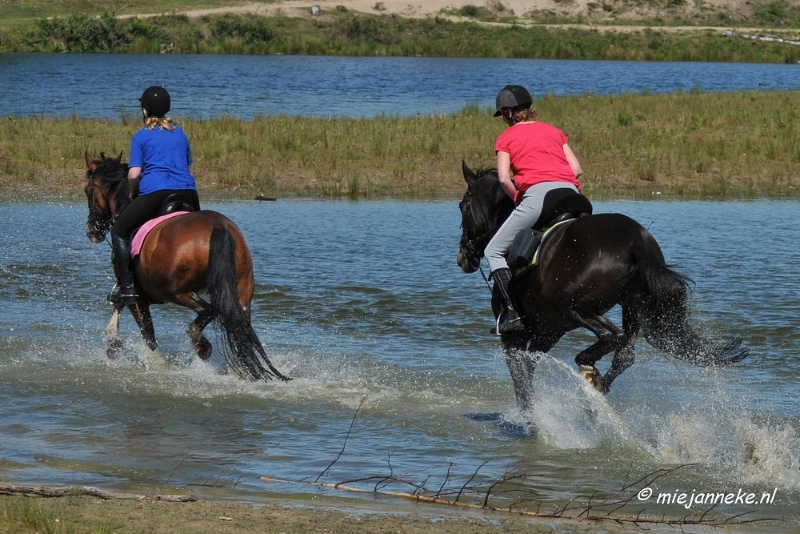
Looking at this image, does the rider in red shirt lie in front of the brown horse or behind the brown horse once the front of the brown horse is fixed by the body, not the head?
behind

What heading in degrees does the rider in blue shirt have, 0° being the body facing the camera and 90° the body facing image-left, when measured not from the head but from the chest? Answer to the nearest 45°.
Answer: approximately 135°

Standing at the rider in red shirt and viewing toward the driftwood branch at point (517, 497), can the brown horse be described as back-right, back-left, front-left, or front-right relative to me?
back-right

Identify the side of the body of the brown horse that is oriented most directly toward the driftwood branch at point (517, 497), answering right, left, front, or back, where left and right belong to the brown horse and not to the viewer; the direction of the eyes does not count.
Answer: back

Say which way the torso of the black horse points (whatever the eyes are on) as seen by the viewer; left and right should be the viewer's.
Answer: facing away from the viewer and to the left of the viewer

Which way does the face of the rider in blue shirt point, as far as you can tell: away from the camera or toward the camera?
away from the camera

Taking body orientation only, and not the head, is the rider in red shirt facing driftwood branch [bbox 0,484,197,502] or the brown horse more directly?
the brown horse

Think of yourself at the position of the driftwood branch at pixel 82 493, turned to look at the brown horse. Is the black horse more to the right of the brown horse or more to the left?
right

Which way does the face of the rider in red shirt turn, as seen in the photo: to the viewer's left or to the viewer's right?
to the viewer's left

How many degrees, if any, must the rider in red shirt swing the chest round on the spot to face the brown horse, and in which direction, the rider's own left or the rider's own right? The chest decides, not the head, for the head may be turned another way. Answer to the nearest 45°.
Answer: approximately 45° to the rider's own left

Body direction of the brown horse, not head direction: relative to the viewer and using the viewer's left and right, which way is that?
facing away from the viewer and to the left of the viewer

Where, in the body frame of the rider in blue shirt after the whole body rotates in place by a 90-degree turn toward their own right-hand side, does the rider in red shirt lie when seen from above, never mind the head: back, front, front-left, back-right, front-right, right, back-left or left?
right

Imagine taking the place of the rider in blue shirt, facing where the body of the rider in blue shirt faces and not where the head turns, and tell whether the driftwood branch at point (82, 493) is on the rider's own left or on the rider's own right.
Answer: on the rider's own left

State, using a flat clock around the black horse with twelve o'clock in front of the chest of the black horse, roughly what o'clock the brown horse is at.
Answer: The brown horse is roughly at 11 o'clock from the black horse.
